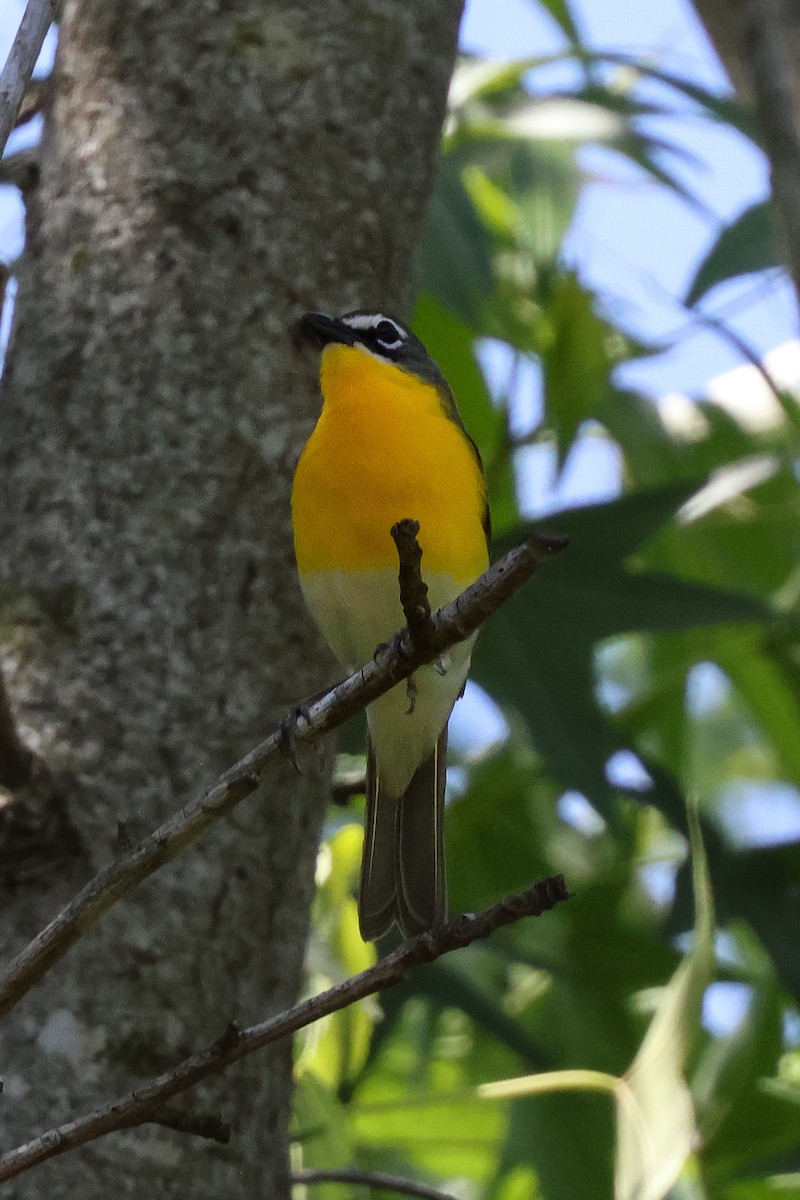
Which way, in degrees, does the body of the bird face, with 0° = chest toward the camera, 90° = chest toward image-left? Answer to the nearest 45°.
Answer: approximately 45°

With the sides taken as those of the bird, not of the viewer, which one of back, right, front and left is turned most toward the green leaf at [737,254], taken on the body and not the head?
back

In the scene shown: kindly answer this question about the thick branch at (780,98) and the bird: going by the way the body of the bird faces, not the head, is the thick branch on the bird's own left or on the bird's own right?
on the bird's own left

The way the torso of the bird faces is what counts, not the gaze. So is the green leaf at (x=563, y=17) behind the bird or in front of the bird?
behind
